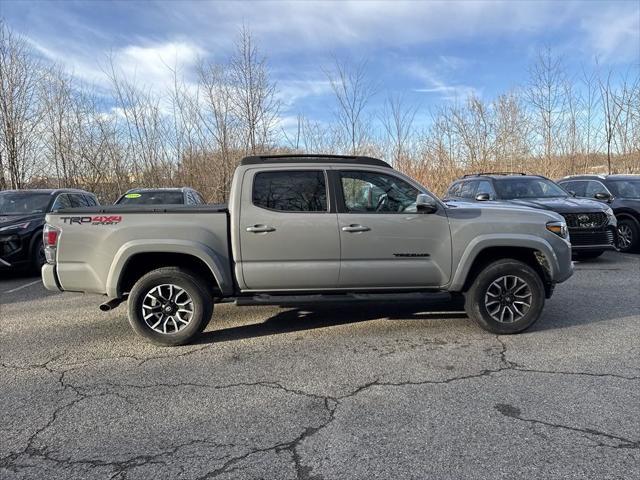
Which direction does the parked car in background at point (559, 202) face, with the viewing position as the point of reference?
facing the viewer and to the right of the viewer

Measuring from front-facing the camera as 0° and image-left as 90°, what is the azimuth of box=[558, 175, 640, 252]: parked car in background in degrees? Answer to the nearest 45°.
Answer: approximately 315°

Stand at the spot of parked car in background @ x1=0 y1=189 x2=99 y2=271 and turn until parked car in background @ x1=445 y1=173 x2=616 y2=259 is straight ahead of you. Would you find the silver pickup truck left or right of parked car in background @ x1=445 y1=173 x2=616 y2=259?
right

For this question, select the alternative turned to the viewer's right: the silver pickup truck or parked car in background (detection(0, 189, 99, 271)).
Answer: the silver pickup truck

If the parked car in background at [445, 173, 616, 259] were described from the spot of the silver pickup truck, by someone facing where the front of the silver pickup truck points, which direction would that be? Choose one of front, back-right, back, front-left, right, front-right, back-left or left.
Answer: front-left

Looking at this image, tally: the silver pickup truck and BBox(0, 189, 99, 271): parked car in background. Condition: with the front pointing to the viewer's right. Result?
1

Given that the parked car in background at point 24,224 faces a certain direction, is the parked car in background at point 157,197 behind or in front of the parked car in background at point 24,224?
behind

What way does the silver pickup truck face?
to the viewer's right

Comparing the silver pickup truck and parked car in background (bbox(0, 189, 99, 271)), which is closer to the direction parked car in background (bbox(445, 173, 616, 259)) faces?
the silver pickup truck

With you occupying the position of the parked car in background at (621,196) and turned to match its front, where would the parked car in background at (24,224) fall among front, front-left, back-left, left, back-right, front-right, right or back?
right

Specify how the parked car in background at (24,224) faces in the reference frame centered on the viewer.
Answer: facing the viewer and to the left of the viewer

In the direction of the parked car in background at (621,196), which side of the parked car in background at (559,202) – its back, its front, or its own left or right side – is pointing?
left

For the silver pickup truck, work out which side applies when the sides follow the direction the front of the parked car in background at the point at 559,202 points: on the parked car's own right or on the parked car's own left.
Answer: on the parked car's own right

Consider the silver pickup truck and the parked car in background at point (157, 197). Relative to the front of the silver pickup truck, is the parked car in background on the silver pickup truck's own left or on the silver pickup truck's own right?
on the silver pickup truck's own left
